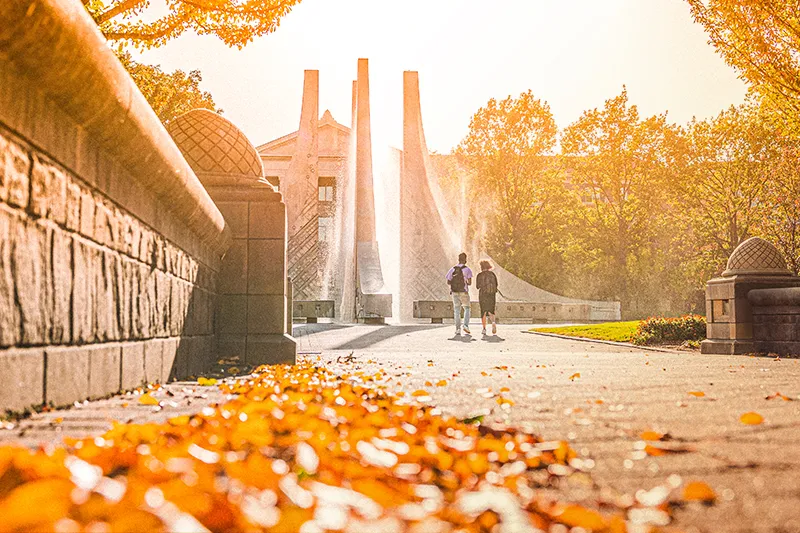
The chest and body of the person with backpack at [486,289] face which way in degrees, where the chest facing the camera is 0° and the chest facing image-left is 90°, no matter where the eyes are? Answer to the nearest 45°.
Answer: approximately 180°

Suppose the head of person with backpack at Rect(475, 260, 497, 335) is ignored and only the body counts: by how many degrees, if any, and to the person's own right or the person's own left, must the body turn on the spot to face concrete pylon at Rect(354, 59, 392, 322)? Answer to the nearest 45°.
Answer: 0° — they already face it

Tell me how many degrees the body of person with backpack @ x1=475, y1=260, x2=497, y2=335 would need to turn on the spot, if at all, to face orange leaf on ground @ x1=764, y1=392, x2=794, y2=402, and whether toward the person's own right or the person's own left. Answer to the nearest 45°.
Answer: approximately 180°

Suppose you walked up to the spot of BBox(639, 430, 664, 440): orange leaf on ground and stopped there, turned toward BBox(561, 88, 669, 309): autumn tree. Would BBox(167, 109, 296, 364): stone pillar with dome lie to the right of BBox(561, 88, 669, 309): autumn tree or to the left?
left

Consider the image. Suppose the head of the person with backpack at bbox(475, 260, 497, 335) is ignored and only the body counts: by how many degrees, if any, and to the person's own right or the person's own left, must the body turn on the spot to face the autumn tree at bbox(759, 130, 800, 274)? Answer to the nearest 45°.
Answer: approximately 45° to the person's own right

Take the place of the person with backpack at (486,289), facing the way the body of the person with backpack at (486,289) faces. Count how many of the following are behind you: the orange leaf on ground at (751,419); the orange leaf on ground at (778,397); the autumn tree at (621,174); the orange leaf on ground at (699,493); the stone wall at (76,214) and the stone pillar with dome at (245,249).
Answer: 5

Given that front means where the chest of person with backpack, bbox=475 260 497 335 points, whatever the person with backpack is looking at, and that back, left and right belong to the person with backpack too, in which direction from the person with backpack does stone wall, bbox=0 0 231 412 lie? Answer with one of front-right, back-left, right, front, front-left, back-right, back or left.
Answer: back

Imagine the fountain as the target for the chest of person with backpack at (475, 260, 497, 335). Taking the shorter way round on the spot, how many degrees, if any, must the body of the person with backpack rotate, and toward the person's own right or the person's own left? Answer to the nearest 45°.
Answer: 0° — they already face it

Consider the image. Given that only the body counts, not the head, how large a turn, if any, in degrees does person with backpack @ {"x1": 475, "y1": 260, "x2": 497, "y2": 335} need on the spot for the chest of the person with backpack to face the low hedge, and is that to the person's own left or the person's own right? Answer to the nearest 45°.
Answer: approximately 90° to the person's own right

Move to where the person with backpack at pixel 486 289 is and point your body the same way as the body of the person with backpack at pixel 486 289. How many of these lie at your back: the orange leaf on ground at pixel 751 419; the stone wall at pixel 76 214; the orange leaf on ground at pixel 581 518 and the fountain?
3

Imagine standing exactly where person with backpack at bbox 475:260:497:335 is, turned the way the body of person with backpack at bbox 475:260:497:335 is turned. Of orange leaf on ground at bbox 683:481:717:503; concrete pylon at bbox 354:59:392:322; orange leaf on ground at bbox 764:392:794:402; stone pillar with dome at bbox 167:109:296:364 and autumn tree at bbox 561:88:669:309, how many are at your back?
3

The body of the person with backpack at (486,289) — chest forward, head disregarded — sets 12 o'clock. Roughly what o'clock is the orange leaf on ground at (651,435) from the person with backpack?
The orange leaf on ground is roughly at 6 o'clock from the person with backpack.

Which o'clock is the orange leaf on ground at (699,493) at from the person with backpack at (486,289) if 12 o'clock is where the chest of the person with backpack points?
The orange leaf on ground is roughly at 6 o'clock from the person with backpack.
